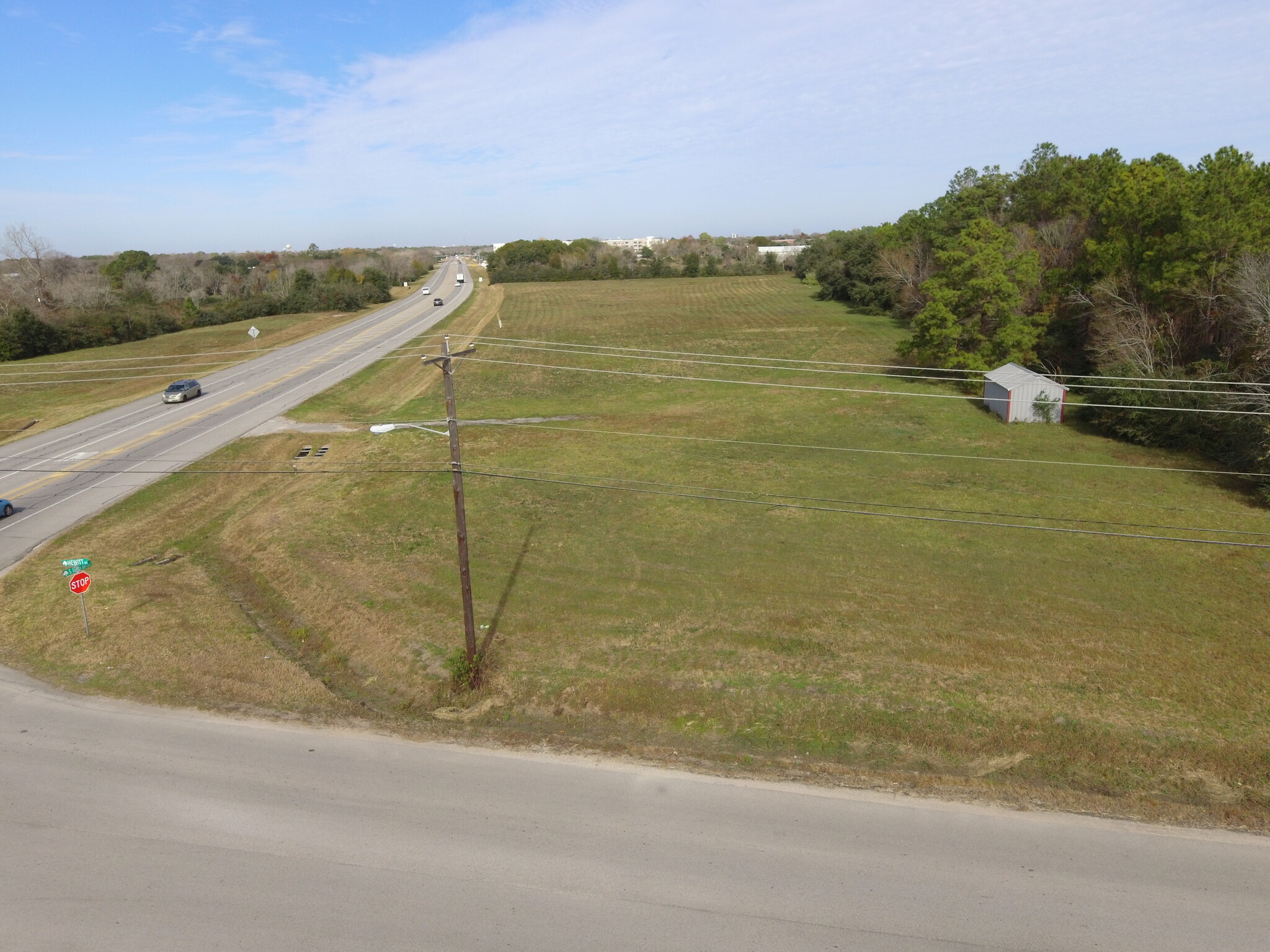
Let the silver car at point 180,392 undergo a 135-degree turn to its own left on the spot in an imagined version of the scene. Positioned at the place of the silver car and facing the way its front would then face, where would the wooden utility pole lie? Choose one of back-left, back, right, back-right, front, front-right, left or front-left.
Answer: right

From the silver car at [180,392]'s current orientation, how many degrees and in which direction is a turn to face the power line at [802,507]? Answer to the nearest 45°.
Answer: approximately 90° to its left

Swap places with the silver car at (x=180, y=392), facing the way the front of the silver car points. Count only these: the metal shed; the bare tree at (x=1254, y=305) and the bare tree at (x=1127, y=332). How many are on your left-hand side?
3

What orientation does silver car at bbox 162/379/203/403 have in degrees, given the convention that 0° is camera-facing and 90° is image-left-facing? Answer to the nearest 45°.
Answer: approximately 45°

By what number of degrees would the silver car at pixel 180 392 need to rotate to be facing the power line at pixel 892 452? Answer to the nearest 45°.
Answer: approximately 90° to its left

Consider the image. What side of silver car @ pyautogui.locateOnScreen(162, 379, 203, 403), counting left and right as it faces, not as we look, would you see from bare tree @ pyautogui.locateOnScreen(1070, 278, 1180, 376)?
left

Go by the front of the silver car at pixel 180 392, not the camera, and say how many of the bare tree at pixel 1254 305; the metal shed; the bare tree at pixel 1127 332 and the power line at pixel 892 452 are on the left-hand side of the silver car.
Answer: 4

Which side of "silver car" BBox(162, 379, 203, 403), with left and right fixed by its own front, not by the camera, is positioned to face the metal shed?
left

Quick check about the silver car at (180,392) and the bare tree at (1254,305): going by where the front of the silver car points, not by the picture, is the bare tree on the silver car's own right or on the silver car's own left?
on the silver car's own left
